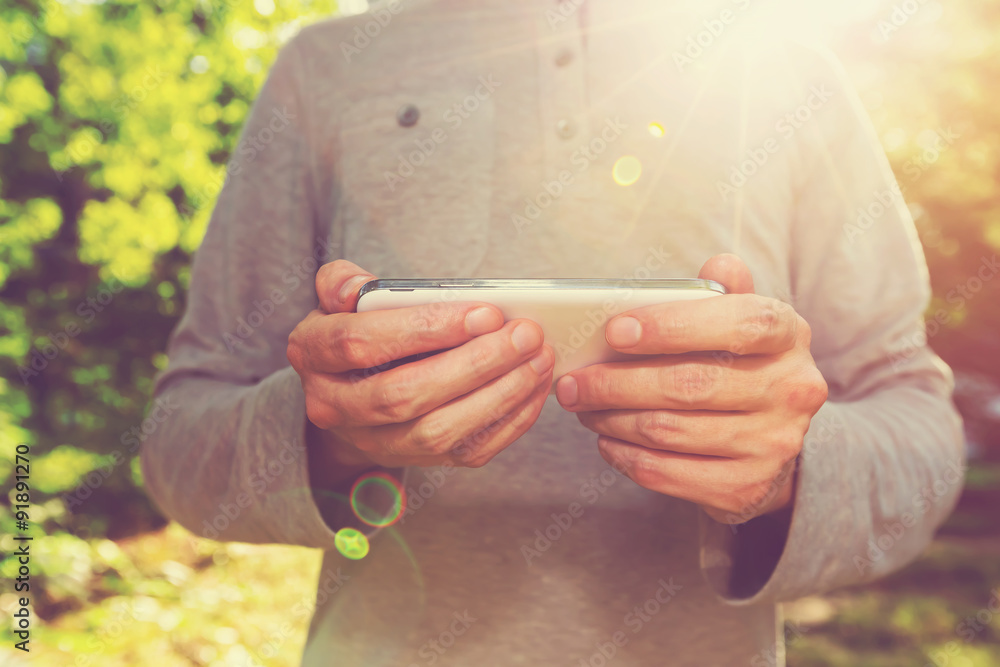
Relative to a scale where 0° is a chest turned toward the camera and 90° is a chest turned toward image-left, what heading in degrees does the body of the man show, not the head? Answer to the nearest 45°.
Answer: approximately 0°
